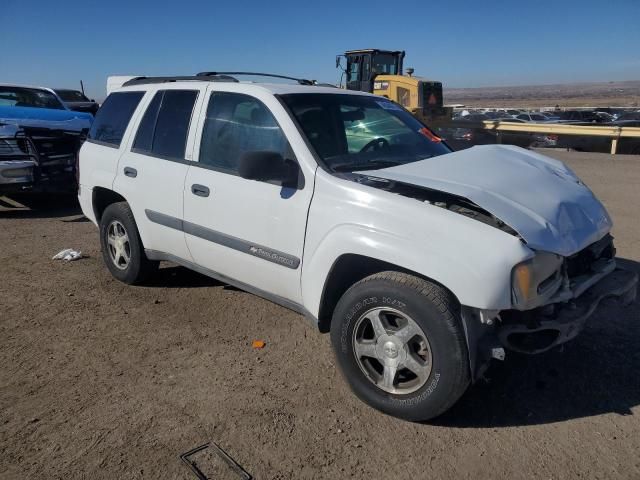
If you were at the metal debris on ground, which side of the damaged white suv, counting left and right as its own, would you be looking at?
right

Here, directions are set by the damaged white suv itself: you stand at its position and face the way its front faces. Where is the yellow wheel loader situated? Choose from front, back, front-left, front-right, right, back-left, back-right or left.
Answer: back-left

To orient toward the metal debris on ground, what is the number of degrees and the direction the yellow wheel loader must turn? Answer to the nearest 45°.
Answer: approximately 135° to its left

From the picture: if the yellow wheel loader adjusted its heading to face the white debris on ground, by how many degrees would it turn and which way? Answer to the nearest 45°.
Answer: approximately 135° to its left

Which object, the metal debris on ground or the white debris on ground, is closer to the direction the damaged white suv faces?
the metal debris on ground

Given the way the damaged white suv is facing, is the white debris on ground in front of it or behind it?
behind

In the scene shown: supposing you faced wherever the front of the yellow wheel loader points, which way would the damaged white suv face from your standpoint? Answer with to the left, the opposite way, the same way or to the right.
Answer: the opposite way

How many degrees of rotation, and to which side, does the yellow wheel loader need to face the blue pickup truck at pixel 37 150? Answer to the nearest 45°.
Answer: approximately 90° to its left

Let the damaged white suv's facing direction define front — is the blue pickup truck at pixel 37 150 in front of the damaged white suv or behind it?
behind

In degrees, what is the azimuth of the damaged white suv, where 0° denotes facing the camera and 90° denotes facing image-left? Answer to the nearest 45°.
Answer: approximately 315°

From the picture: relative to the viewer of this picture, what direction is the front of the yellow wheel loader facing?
facing away from the viewer and to the left of the viewer
